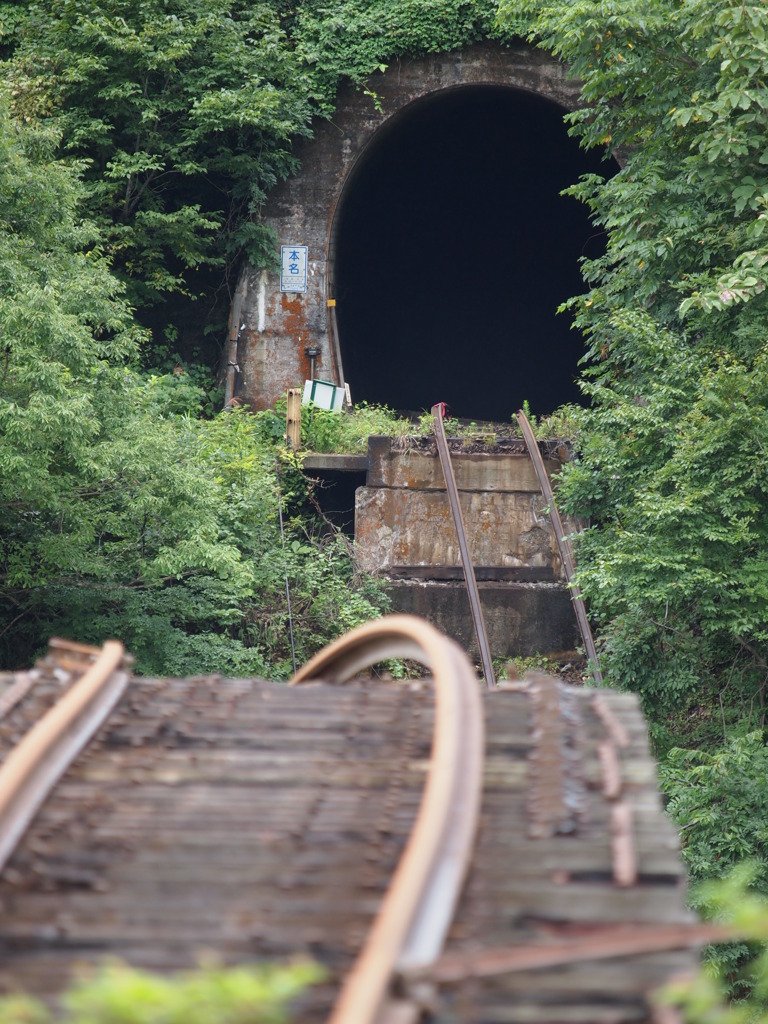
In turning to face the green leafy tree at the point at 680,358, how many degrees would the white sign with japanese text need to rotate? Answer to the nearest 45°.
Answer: approximately 45° to its left

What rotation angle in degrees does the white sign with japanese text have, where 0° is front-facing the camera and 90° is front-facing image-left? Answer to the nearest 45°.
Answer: approximately 0°
